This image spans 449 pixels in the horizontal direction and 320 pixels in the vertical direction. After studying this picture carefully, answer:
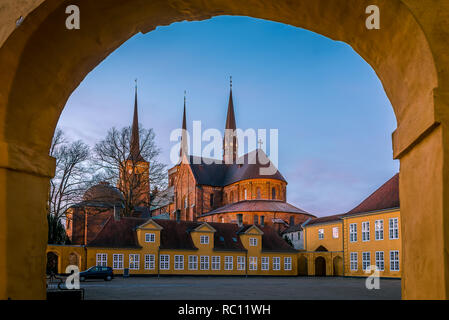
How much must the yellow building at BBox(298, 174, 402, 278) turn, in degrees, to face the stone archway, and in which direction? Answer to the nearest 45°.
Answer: approximately 45° to its left

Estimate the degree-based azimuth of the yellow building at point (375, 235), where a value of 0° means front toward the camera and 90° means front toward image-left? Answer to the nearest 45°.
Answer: approximately 45°

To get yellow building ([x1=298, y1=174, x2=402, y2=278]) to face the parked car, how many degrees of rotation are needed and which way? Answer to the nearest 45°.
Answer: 0° — it already faces it

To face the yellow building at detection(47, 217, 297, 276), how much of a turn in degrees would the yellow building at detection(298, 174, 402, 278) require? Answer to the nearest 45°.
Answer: approximately 45° to its right
